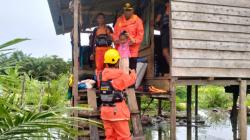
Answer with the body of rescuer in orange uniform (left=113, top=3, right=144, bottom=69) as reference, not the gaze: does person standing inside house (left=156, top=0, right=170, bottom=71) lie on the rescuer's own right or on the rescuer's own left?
on the rescuer's own left

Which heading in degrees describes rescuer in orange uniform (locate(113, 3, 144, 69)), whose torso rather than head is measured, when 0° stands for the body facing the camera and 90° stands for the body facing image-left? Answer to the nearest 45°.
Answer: approximately 0°

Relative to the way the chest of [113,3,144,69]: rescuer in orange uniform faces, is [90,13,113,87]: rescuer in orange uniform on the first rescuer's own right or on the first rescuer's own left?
on the first rescuer's own right

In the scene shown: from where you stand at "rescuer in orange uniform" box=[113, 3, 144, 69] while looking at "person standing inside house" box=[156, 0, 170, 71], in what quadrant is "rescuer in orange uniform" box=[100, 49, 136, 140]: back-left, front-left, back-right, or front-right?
back-right

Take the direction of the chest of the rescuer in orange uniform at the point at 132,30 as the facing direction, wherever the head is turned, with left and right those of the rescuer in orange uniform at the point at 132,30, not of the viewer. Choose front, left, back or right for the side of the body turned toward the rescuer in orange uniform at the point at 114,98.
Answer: front

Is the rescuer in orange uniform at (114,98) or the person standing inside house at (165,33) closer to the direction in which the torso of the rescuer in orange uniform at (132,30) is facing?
the rescuer in orange uniform
